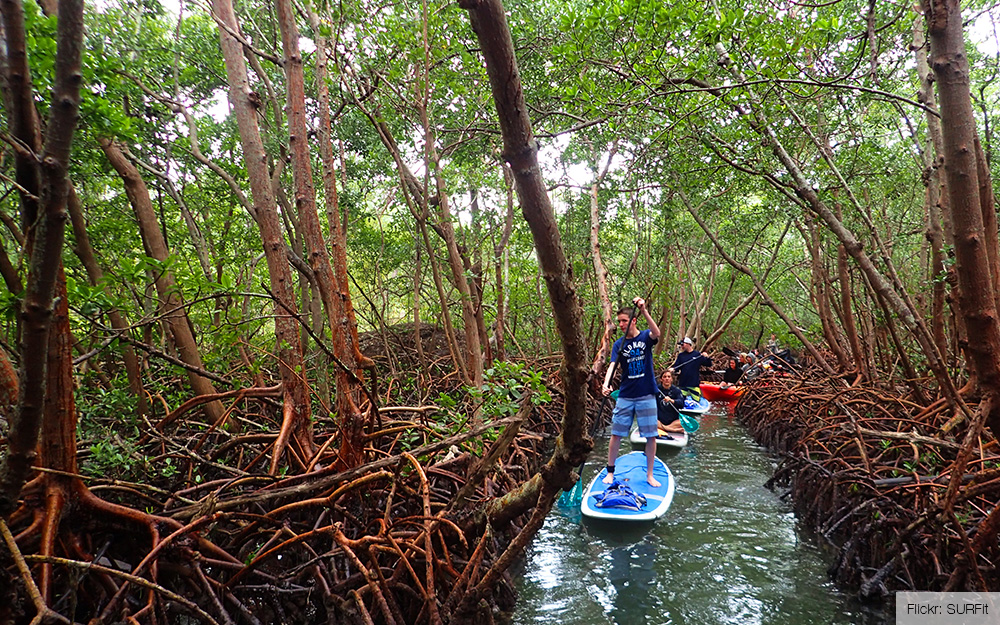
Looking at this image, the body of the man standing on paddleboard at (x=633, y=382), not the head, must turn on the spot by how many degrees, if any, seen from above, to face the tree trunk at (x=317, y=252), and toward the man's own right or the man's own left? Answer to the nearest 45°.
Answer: approximately 45° to the man's own right

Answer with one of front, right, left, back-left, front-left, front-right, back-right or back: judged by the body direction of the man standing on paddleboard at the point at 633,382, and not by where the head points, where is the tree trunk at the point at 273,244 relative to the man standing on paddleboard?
front-right

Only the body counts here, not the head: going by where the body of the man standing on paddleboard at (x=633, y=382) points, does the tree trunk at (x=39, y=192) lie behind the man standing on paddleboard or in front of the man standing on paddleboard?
in front

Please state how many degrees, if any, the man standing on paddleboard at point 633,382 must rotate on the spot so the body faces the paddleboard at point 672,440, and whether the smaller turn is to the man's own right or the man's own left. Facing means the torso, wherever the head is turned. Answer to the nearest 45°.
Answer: approximately 180°

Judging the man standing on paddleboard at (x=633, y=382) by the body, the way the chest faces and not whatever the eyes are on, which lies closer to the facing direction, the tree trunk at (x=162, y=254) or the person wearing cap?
the tree trunk

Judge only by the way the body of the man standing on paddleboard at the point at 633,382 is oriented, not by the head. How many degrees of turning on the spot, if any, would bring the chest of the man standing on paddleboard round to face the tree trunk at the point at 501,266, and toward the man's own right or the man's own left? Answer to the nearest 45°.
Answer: approximately 135° to the man's own right

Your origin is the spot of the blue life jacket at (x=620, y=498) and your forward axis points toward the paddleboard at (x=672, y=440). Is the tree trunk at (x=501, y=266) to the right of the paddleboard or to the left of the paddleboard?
left

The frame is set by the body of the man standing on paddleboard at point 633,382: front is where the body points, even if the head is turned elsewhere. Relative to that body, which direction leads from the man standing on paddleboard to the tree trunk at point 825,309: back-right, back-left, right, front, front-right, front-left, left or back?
back-left

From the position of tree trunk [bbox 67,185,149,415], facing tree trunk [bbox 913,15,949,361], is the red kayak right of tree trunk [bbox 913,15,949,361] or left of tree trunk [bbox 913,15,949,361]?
left

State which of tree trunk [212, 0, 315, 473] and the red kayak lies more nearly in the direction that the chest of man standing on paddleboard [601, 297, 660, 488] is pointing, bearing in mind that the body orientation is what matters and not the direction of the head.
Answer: the tree trunk

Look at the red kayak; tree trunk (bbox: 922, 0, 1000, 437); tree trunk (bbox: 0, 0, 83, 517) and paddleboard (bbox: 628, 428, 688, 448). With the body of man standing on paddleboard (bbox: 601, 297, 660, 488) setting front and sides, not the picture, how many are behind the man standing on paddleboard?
2

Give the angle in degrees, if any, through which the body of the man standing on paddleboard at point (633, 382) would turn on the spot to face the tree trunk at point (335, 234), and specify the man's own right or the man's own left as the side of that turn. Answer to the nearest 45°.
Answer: approximately 45° to the man's own right

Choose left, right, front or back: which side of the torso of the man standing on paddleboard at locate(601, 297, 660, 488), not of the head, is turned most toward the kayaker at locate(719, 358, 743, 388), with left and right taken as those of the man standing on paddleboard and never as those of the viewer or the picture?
back

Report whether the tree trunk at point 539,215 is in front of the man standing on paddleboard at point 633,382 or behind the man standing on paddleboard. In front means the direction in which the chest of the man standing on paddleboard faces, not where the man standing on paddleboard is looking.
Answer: in front

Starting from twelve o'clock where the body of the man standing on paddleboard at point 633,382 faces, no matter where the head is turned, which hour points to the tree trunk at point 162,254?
The tree trunk is roughly at 2 o'clock from the man standing on paddleboard.

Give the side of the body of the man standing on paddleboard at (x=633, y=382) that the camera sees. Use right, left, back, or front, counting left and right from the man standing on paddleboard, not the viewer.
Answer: front
